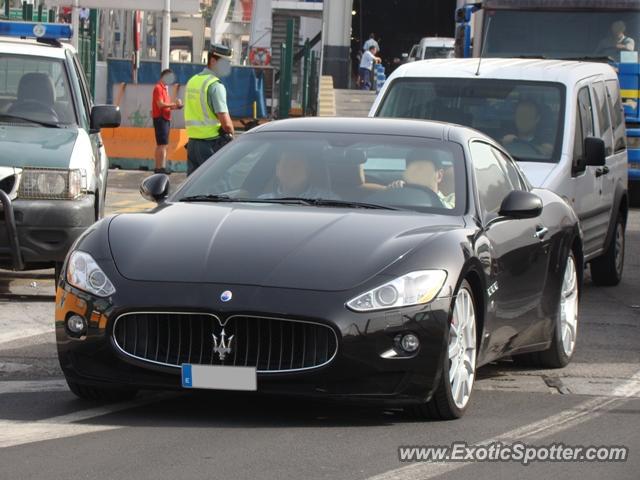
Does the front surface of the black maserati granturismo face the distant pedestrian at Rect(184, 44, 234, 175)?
no

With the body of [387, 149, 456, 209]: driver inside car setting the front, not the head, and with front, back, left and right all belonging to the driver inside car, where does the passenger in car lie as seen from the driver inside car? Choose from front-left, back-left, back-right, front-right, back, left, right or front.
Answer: front-right

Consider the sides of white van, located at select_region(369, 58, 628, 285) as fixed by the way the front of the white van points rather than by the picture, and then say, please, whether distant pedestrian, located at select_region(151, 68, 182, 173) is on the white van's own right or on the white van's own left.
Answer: on the white van's own right

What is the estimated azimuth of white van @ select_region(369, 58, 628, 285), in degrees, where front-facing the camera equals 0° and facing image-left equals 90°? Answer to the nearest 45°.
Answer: approximately 45°

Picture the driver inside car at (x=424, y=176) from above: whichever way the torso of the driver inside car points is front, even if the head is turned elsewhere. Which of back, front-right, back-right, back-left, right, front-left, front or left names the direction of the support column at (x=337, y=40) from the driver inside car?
back-right

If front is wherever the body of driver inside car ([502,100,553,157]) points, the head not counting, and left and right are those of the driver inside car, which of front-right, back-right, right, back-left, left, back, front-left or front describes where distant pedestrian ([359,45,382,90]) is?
back-right

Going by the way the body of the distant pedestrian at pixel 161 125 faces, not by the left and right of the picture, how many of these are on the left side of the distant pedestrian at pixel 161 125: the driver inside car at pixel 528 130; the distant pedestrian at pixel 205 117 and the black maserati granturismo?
0

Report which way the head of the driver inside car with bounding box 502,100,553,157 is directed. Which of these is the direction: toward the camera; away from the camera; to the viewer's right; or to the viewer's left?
toward the camera

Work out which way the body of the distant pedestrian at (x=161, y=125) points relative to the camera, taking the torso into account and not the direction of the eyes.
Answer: to the viewer's right

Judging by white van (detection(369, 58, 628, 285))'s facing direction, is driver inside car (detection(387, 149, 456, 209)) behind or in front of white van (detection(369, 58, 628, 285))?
in front

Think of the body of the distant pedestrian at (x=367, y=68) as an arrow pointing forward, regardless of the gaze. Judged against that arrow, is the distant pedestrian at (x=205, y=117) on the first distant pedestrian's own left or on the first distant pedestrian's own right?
on the first distant pedestrian's own right

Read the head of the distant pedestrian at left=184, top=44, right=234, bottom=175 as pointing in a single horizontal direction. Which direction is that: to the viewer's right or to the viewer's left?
to the viewer's right

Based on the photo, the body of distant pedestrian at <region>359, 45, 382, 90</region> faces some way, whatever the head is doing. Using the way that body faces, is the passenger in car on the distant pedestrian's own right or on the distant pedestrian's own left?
on the distant pedestrian's own right

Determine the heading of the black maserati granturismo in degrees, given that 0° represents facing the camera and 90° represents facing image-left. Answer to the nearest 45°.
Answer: approximately 45°

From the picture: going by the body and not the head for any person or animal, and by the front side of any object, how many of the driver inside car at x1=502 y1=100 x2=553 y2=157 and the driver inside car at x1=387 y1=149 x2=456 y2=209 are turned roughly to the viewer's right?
0
